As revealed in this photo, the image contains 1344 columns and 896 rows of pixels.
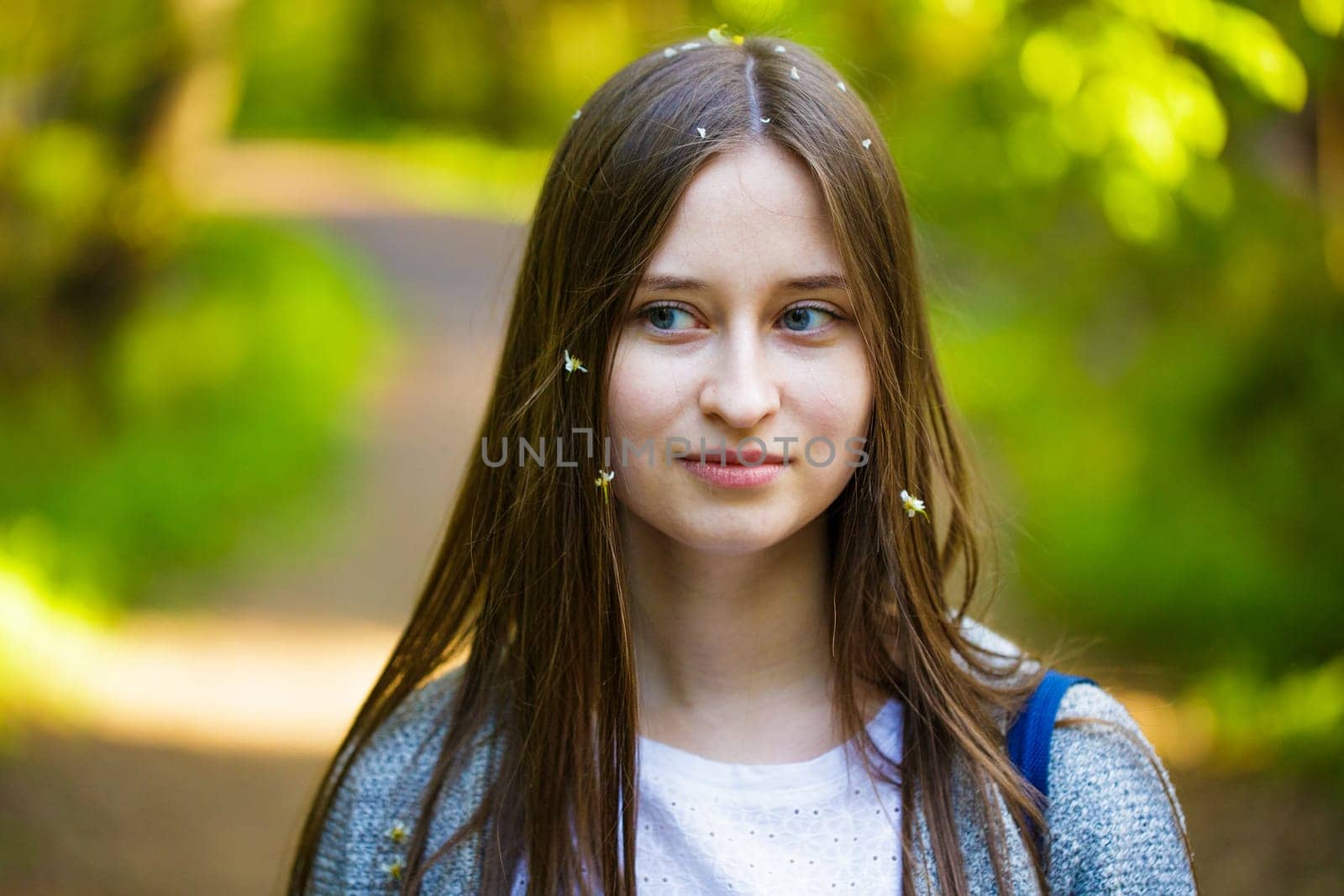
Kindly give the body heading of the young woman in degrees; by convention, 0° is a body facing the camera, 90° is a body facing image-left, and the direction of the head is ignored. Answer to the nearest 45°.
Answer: approximately 0°
